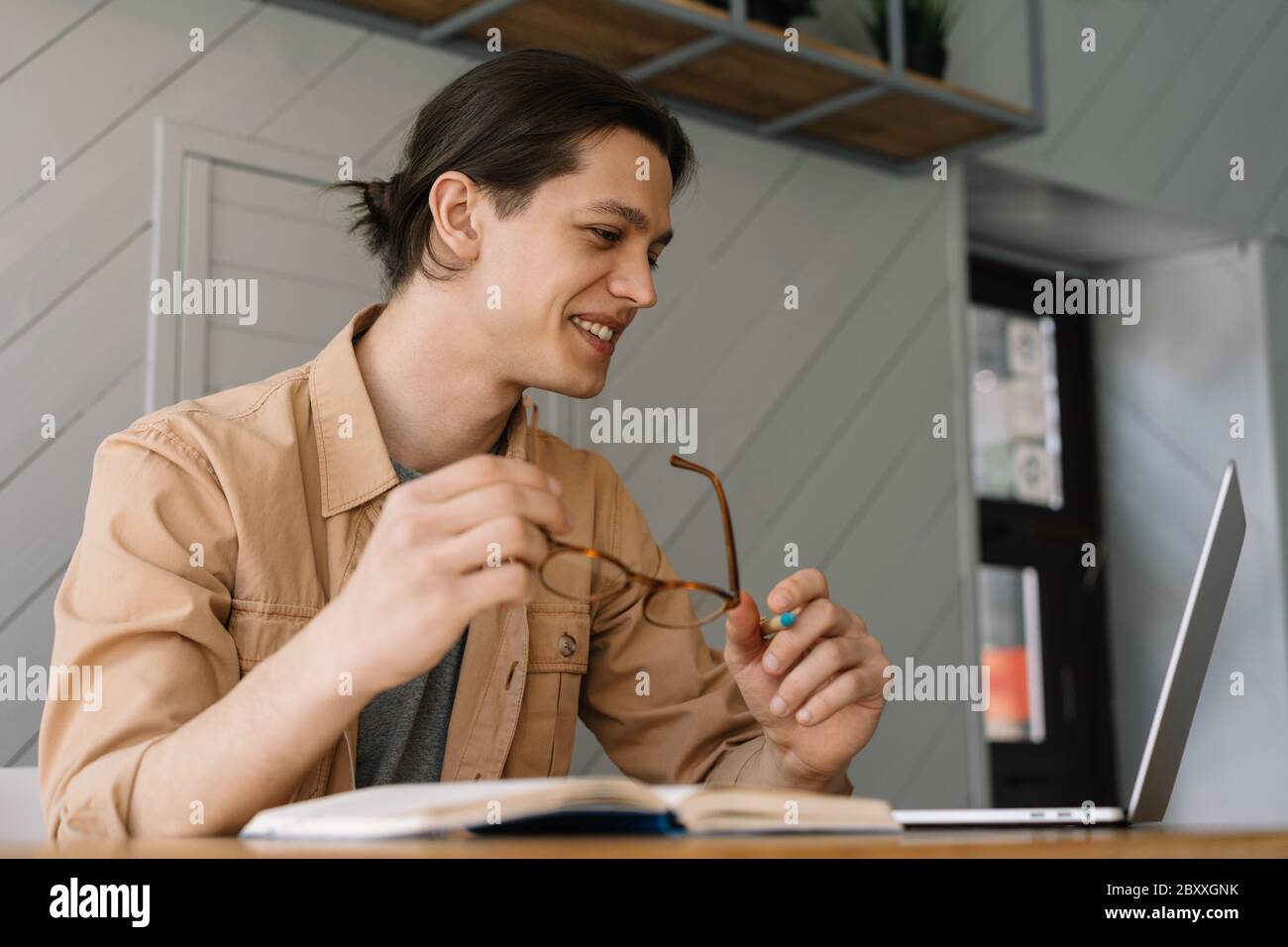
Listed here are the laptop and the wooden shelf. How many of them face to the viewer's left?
1

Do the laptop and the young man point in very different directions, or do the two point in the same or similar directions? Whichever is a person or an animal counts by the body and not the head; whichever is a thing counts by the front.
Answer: very different directions

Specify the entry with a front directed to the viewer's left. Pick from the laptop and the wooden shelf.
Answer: the laptop

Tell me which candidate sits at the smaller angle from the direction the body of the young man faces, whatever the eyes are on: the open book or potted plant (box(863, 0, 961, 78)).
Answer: the open book

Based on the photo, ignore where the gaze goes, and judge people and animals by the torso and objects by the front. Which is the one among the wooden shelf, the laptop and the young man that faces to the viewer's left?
the laptop

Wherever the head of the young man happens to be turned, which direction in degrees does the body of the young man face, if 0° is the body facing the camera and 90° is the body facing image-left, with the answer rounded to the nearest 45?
approximately 315°

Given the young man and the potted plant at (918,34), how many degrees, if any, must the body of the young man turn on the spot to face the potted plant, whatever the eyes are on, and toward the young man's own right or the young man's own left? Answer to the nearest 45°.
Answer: approximately 90° to the young man's own left

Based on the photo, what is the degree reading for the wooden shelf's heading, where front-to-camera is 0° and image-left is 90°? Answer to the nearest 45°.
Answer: approximately 315°

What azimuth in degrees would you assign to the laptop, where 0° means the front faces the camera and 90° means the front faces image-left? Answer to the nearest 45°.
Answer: approximately 90°
